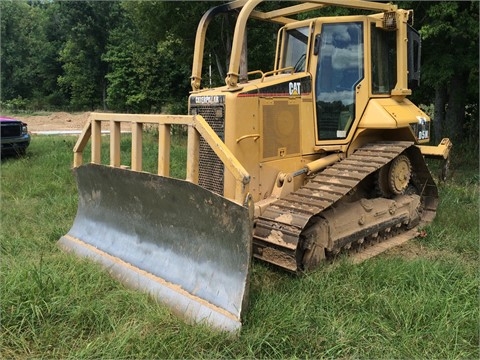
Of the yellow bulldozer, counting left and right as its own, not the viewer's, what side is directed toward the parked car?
right

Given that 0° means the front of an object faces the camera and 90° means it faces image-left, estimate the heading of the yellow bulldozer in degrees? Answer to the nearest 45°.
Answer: approximately 45°

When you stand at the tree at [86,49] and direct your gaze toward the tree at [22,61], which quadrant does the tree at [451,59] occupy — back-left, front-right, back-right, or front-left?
back-left

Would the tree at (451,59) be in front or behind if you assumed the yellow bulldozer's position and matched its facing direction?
behind
